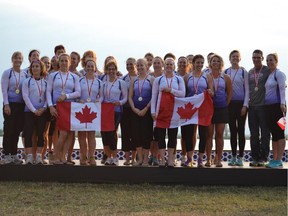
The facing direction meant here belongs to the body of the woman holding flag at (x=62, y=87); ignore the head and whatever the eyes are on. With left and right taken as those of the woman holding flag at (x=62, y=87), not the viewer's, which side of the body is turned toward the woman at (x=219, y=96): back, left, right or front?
left

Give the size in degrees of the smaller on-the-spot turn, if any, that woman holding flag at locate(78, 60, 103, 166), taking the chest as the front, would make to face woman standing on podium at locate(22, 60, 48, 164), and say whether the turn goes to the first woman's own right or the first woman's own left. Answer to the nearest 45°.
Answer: approximately 90° to the first woman's own right

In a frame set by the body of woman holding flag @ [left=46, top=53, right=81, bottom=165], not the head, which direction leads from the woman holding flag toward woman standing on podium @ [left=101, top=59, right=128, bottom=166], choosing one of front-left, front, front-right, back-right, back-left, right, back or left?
left

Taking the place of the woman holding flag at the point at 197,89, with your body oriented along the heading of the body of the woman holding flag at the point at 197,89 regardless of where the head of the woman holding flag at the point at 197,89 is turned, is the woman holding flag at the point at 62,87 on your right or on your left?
on your right

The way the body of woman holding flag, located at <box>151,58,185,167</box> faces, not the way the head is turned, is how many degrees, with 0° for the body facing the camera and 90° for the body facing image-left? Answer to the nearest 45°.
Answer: approximately 0°

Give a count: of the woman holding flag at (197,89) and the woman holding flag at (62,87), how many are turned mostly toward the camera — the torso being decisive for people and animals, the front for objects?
2

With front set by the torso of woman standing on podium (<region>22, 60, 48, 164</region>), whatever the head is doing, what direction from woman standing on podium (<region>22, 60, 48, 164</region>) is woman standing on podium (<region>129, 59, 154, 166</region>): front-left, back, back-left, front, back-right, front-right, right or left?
left

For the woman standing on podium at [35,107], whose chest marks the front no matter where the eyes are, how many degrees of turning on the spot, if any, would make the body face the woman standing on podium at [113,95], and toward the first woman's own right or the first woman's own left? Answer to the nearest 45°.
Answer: approximately 90° to the first woman's own left
